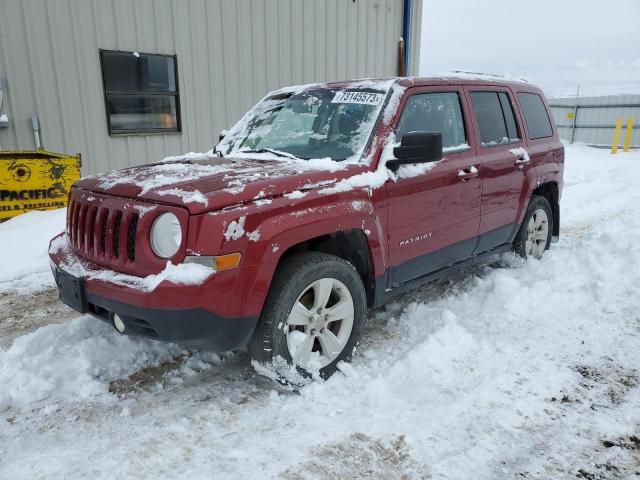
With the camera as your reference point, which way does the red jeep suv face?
facing the viewer and to the left of the viewer

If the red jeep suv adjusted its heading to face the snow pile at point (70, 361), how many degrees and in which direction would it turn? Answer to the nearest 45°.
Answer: approximately 45° to its right

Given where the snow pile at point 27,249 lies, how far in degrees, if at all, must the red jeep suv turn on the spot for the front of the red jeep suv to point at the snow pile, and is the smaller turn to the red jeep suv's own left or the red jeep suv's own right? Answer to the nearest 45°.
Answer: approximately 90° to the red jeep suv's own right

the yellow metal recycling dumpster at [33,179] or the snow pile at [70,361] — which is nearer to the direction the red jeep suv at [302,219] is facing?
the snow pile

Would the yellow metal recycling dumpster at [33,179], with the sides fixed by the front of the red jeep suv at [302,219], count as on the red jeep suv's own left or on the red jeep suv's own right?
on the red jeep suv's own right
